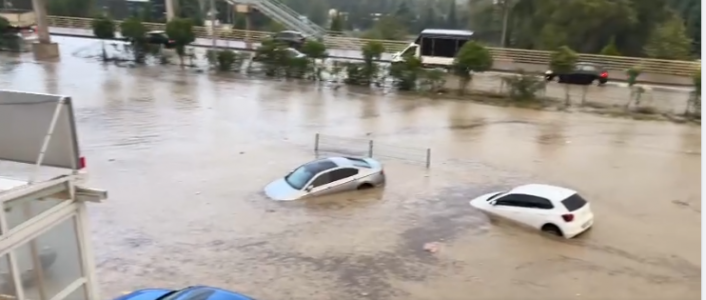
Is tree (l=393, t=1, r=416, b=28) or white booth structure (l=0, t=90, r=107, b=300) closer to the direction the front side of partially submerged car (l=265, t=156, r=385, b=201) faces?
the white booth structure

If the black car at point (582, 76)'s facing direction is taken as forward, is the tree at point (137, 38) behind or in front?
in front

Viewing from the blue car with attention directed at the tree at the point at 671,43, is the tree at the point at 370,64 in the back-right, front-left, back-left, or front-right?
front-left

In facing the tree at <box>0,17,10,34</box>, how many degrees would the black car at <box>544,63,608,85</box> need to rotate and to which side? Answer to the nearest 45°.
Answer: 0° — it already faces it

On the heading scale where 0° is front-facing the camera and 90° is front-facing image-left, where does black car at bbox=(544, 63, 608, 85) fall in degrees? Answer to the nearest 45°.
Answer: approximately 90°

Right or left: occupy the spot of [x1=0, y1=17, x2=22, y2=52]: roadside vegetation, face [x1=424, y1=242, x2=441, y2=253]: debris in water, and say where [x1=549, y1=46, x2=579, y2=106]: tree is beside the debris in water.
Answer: left

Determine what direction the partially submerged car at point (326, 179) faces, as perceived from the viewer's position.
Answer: facing the viewer and to the left of the viewer

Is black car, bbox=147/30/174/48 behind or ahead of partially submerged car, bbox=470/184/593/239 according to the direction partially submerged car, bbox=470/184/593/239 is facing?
ahead

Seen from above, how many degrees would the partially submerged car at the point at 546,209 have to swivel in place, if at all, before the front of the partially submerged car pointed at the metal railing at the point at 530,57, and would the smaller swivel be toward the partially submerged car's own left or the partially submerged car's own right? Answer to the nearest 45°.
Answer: approximately 45° to the partially submerged car's own right

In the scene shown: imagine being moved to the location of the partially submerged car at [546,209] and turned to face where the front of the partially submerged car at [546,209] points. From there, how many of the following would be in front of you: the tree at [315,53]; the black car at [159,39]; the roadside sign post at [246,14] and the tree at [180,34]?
4

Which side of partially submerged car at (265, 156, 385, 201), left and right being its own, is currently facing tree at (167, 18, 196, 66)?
right

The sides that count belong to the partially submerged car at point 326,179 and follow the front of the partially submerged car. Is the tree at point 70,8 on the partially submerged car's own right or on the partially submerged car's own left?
on the partially submerged car's own right
